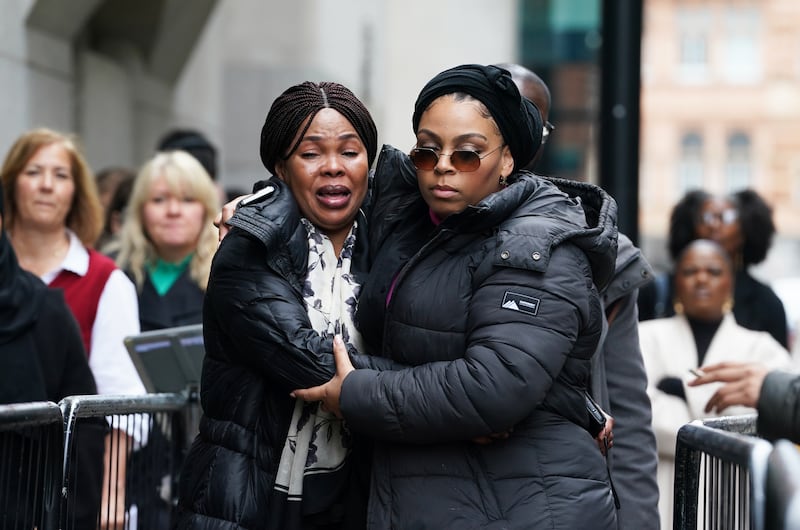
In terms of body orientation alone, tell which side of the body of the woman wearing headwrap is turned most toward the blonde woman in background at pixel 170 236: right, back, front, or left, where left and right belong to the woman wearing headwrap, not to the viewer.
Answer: right

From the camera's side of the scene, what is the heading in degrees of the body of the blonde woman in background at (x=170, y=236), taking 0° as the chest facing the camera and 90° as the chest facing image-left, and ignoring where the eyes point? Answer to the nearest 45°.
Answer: approximately 0°

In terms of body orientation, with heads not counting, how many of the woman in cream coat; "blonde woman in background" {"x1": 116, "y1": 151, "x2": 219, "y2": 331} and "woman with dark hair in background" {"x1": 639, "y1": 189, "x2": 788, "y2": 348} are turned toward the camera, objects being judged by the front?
3

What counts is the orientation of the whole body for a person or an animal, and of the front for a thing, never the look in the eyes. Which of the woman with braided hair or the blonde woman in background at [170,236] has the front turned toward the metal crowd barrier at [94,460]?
the blonde woman in background

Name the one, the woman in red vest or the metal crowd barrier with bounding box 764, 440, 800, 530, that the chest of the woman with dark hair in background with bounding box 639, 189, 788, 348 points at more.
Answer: the metal crowd barrier

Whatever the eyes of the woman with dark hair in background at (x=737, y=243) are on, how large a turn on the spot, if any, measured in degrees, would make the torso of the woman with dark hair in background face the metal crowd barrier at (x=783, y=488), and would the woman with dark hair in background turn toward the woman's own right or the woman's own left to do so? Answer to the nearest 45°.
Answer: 0° — they already face it

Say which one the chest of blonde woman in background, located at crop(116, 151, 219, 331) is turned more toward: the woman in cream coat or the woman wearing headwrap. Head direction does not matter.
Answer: the woman wearing headwrap

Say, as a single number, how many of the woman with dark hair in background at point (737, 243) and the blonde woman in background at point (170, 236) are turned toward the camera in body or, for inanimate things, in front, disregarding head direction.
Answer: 2
